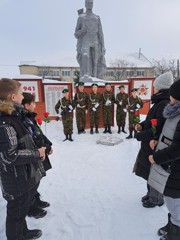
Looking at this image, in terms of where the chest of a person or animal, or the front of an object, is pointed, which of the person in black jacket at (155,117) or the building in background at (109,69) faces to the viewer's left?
the person in black jacket

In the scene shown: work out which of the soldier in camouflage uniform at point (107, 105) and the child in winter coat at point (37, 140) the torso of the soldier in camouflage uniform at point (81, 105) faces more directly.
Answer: the child in winter coat

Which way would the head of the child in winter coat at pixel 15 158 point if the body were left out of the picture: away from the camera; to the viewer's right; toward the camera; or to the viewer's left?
to the viewer's right

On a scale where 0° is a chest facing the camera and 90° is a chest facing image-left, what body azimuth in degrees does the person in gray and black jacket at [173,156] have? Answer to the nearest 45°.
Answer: approximately 90°

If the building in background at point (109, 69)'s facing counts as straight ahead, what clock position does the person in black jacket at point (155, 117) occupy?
The person in black jacket is roughly at 12 o'clock from the building in background.

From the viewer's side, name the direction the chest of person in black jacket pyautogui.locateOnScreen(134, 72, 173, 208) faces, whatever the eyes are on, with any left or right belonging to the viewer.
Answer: facing to the left of the viewer

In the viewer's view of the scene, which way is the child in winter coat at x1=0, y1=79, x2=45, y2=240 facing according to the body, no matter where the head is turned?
to the viewer's right

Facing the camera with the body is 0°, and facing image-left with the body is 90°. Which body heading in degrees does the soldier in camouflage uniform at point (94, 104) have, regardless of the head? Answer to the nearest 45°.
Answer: approximately 0°

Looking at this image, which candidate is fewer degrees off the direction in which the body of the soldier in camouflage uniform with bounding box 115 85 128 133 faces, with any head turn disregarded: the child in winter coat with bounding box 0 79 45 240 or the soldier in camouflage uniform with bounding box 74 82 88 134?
the child in winter coat

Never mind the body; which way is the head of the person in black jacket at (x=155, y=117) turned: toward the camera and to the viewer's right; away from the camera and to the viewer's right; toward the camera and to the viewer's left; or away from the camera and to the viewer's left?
away from the camera and to the viewer's left
